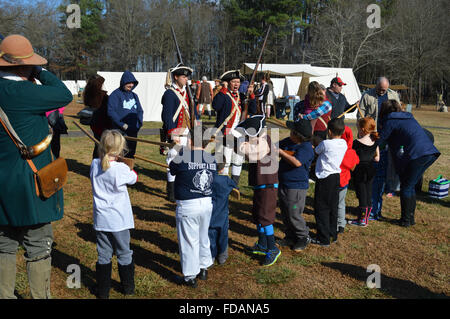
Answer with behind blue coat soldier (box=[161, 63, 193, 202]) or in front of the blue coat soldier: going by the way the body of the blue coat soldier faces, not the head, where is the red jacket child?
in front

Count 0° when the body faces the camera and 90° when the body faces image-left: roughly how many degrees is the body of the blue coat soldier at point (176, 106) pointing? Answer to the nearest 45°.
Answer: approximately 315°

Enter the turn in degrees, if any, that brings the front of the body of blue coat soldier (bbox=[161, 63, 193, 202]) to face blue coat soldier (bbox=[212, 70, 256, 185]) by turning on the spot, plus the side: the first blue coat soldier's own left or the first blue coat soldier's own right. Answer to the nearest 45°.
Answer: approximately 90° to the first blue coat soldier's own left

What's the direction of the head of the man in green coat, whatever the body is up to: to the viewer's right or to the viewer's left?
to the viewer's right

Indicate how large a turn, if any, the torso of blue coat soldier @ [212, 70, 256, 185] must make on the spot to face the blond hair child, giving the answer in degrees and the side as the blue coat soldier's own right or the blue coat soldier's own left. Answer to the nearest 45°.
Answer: approximately 45° to the blue coat soldier's own right

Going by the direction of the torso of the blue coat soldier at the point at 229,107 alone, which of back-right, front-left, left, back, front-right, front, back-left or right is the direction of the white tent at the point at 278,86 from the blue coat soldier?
back-left

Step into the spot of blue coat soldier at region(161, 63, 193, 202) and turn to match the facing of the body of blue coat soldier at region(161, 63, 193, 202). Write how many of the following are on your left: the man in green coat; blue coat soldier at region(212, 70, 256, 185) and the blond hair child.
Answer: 1

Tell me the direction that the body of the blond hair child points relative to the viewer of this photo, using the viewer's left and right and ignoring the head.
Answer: facing away from the viewer and to the right of the viewer

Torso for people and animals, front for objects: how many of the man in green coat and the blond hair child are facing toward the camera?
0

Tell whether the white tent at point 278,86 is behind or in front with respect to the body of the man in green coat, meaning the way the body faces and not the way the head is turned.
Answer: in front

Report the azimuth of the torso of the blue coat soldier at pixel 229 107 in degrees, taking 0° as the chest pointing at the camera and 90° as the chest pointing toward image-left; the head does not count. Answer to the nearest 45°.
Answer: approximately 315°

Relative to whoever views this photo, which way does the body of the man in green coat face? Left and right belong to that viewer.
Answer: facing away from the viewer and to the right of the viewer

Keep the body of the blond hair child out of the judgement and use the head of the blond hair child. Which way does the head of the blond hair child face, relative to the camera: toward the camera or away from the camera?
away from the camera

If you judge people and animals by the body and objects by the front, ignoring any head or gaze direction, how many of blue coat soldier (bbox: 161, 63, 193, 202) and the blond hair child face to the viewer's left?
0

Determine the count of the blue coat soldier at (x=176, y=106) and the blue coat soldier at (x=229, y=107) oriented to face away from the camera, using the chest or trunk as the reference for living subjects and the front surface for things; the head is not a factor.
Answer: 0

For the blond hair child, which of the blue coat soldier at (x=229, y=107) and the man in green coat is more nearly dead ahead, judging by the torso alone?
the blue coat soldier
